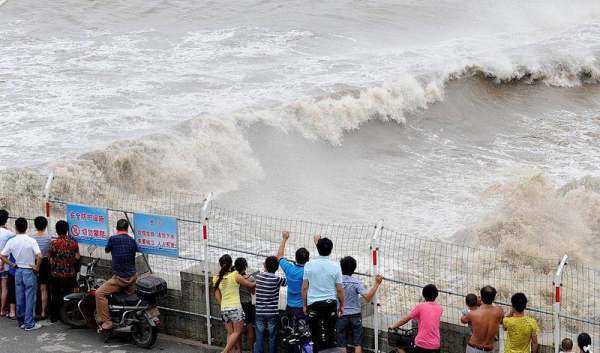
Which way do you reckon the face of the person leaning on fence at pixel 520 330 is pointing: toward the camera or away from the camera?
away from the camera

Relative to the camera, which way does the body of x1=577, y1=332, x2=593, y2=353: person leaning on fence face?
away from the camera

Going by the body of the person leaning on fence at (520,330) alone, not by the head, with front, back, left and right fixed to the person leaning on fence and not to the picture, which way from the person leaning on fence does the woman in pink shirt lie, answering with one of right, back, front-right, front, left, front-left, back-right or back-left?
left

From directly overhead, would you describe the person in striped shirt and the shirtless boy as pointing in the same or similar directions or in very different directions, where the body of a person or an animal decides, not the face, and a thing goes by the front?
same or similar directions

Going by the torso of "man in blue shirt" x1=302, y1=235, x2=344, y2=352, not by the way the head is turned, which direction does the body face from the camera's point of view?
away from the camera

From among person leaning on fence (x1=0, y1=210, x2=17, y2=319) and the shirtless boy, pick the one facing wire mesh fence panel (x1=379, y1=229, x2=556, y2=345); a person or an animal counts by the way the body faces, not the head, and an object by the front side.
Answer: the shirtless boy

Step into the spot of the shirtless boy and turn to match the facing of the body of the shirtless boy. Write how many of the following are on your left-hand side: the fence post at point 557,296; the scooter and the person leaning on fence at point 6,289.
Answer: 2

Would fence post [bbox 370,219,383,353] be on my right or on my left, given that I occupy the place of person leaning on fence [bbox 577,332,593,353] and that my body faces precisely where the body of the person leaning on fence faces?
on my left

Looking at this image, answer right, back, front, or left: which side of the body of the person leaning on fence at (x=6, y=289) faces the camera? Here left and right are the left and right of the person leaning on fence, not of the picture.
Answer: back

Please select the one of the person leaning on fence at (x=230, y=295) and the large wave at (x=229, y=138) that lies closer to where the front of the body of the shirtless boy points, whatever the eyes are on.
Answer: the large wave

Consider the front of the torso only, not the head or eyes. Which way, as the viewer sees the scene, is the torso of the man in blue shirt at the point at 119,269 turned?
away from the camera

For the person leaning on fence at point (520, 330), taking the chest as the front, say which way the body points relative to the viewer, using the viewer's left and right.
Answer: facing away from the viewer

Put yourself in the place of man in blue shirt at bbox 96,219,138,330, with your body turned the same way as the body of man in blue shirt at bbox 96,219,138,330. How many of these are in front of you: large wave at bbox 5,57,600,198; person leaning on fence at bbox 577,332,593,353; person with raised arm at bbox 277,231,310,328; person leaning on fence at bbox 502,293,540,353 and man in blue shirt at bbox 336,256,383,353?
1

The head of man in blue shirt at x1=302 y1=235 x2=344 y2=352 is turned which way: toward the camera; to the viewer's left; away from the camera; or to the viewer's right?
away from the camera

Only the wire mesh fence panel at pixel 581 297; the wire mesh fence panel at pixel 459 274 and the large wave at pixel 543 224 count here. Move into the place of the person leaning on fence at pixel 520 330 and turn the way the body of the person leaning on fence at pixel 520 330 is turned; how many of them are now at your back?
0

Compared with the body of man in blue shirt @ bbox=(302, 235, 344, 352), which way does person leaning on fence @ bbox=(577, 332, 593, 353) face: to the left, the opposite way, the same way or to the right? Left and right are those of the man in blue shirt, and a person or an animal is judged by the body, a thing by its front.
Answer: the same way

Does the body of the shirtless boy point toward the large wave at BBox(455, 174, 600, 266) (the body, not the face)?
yes

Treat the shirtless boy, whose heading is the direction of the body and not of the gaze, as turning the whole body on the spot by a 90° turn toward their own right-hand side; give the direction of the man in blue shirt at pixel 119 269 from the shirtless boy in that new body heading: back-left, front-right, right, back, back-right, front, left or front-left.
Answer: back

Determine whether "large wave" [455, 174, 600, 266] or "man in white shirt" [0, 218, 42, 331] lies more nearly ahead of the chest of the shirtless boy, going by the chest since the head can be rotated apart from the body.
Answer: the large wave

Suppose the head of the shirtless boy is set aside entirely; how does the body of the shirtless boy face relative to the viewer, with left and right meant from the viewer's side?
facing away from the viewer

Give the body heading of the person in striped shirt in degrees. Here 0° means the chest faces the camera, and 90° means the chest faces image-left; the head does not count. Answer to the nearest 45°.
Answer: approximately 180°
